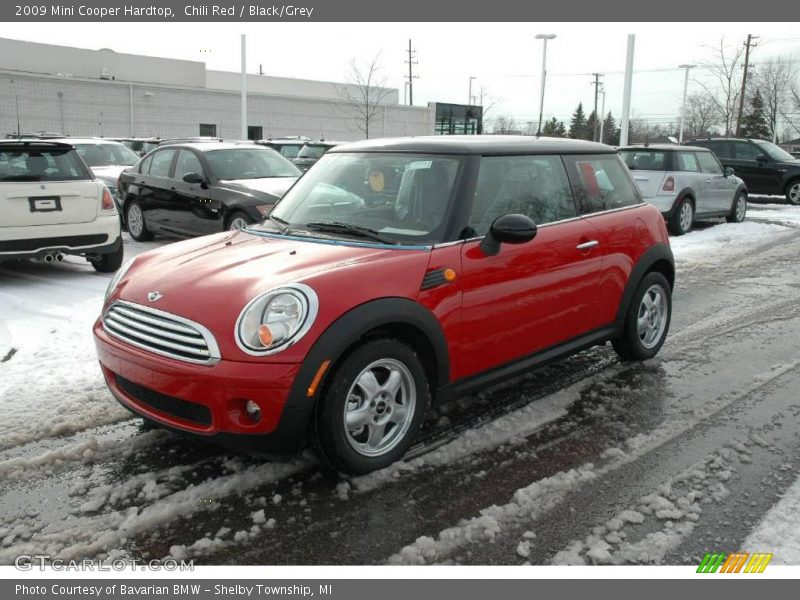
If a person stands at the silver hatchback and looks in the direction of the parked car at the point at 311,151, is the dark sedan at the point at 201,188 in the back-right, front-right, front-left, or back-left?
front-left

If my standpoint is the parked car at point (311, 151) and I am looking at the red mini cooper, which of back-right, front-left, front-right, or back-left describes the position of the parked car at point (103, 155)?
front-right

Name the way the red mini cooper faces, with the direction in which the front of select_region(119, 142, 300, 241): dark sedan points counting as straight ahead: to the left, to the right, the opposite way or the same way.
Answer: to the right

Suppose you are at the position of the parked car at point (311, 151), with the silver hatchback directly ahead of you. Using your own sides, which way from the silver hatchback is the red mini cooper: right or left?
right

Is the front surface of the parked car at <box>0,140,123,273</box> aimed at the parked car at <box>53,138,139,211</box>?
yes

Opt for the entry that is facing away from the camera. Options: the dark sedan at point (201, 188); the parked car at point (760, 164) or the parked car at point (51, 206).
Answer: the parked car at point (51, 206)

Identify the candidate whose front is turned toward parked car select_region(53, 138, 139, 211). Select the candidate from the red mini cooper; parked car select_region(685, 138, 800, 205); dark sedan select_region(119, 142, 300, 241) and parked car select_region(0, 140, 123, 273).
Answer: parked car select_region(0, 140, 123, 273)

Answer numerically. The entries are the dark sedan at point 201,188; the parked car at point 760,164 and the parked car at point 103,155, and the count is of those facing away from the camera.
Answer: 0

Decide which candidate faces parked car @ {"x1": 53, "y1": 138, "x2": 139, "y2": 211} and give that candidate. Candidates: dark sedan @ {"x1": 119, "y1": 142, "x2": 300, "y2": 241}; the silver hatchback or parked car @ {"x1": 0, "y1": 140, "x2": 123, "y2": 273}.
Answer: parked car @ {"x1": 0, "y1": 140, "x2": 123, "y2": 273}

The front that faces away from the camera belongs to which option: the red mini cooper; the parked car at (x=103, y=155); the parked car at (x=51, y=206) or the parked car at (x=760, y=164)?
the parked car at (x=51, y=206)

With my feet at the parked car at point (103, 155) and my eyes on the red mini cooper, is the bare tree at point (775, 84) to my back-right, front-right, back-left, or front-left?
back-left

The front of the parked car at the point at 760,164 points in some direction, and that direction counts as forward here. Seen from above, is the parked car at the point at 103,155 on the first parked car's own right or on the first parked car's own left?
on the first parked car's own right

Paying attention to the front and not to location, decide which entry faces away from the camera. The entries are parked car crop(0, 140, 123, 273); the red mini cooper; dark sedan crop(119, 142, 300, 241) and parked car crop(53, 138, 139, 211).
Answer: parked car crop(0, 140, 123, 273)

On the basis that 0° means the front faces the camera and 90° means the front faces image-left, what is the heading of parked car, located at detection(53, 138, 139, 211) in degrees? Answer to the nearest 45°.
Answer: approximately 315°

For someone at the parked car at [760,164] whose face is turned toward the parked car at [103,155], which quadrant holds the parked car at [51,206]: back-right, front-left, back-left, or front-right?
front-left

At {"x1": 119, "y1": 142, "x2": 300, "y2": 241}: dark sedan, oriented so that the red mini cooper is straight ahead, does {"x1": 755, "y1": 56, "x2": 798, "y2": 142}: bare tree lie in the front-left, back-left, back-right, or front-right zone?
back-left

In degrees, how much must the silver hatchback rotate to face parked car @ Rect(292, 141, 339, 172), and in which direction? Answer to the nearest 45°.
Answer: approximately 135° to its left

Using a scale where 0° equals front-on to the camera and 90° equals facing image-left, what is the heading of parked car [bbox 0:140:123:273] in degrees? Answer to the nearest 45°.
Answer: approximately 180°
